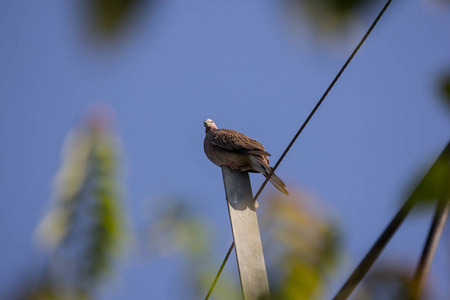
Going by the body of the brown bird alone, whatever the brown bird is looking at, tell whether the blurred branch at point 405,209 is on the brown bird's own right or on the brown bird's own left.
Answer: on the brown bird's own left

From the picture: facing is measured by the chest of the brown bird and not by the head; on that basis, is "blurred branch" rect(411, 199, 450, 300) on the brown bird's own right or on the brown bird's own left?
on the brown bird's own left

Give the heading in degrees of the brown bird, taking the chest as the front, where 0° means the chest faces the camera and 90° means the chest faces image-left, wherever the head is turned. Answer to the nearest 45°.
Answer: approximately 90°

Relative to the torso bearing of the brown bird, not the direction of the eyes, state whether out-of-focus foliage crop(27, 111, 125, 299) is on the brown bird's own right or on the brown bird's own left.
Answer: on the brown bird's own left

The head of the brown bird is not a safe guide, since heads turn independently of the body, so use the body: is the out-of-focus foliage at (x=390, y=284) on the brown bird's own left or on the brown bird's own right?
on the brown bird's own left
